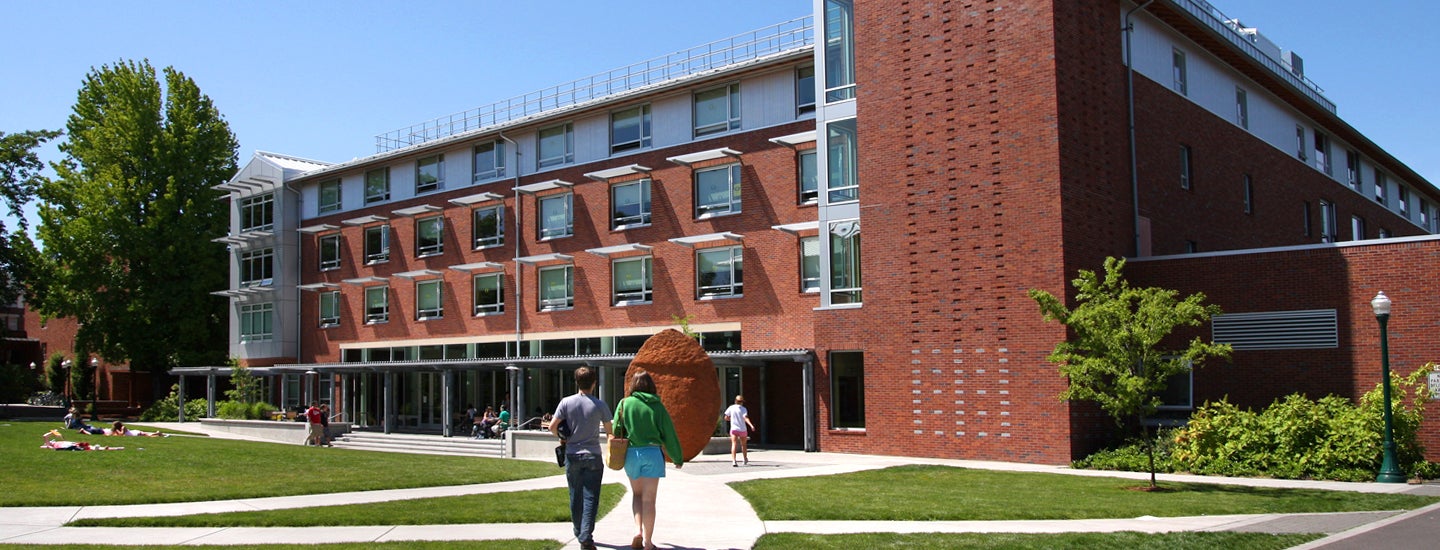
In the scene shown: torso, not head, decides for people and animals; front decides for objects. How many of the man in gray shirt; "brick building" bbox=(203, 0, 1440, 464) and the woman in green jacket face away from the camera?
2

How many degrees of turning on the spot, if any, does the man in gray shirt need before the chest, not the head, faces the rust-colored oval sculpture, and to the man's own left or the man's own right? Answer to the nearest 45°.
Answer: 0° — they already face it

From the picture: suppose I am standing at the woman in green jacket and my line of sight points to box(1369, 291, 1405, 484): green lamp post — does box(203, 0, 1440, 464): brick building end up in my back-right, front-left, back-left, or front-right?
front-left

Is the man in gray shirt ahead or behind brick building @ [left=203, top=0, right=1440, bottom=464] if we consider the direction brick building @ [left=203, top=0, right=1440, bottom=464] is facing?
ahead

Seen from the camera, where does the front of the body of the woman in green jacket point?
away from the camera

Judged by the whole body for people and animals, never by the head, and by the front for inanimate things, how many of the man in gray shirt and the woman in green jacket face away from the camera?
2

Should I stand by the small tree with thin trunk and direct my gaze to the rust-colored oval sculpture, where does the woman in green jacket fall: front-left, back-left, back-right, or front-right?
front-left

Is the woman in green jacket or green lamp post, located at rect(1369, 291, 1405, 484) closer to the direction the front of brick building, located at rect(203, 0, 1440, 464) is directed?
the woman in green jacket

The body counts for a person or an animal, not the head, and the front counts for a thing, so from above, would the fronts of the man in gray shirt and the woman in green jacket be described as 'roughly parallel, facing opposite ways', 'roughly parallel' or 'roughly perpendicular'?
roughly parallel

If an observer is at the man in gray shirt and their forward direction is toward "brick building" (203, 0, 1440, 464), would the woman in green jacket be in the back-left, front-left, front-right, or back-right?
front-right

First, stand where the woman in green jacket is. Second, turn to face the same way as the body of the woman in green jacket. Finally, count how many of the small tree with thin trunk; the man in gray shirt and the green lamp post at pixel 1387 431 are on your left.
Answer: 1

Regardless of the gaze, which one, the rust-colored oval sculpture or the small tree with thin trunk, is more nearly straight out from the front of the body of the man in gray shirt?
the rust-colored oval sculpture

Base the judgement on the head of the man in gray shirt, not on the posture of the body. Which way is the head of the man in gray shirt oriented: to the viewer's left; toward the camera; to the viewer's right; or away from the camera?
away from the camera

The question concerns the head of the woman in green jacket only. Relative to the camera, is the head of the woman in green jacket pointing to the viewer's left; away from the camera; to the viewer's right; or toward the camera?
away from the camera

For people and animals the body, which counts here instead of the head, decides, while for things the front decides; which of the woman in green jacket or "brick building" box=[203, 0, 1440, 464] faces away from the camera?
the woman in green jacket

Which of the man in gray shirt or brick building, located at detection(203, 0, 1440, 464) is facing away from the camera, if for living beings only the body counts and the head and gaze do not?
the man in gray shirt

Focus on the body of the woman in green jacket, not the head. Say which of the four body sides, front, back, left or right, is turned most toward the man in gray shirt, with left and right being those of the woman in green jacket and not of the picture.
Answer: left

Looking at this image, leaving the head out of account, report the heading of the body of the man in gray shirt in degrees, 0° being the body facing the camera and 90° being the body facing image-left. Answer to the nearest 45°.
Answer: approximately 180°
